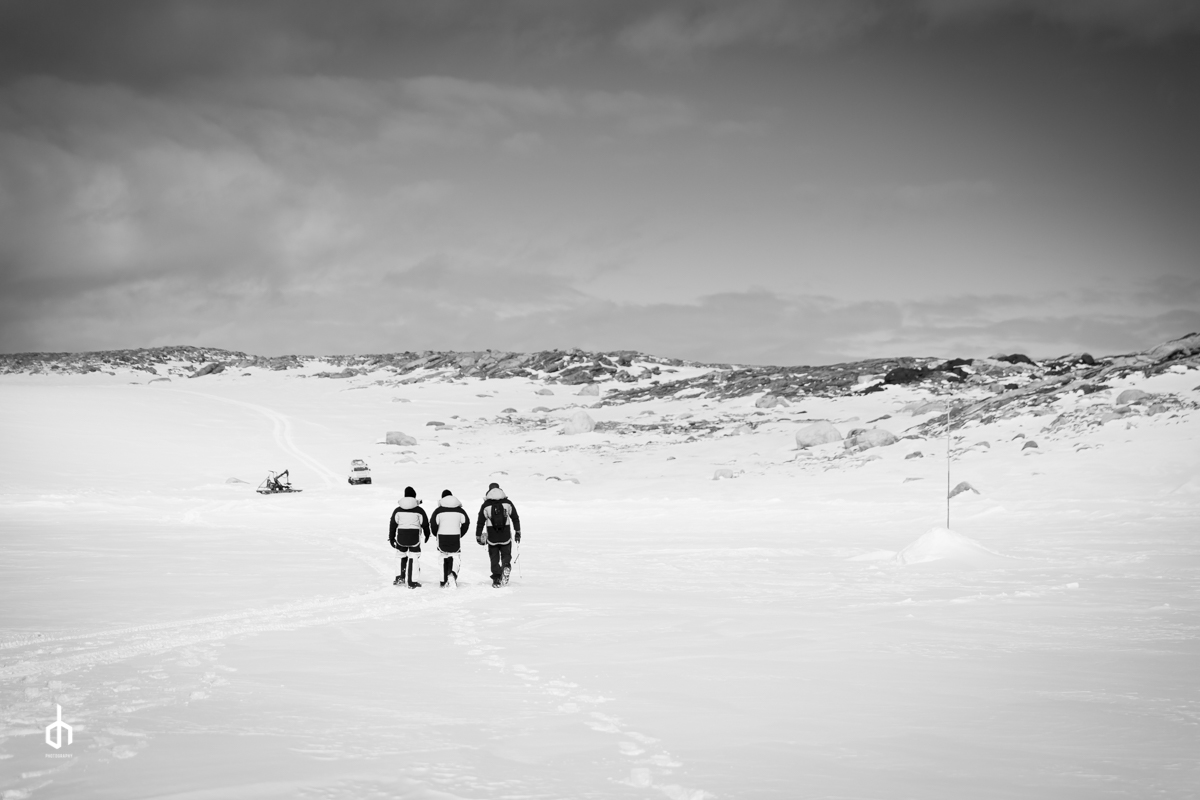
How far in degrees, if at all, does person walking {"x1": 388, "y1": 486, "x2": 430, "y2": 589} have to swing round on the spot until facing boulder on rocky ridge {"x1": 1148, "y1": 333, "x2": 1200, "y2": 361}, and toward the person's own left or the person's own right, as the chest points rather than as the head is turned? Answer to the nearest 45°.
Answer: approximately 45° to the person's own right

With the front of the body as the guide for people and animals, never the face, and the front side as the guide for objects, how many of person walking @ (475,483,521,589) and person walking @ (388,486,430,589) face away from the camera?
2

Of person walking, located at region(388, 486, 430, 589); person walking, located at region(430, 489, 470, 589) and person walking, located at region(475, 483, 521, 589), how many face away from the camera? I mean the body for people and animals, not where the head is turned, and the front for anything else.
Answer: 3

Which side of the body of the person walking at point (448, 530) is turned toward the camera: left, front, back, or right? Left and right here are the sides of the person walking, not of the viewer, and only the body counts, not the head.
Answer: back

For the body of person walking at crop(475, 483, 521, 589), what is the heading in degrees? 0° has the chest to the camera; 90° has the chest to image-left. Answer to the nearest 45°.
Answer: approximately 180°

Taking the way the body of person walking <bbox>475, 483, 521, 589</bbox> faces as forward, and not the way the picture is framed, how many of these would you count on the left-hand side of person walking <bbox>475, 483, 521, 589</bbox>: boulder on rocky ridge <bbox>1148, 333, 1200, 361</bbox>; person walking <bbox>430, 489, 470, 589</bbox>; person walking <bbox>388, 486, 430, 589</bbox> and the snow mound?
2

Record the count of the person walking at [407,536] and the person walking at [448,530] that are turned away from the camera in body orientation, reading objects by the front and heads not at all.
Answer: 2

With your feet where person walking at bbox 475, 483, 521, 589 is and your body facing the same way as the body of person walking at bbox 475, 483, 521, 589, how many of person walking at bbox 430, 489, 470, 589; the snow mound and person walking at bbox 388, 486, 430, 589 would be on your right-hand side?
1

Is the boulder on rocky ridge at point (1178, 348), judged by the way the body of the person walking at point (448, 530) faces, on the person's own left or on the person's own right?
on the person's own right

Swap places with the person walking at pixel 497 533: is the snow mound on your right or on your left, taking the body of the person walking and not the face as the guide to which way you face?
on your right

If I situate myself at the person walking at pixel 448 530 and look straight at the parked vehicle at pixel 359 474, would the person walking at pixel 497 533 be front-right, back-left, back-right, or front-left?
back-right

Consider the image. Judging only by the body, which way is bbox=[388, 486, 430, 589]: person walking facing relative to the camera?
away from the camera

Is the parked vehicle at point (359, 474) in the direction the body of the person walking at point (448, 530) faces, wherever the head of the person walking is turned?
yes
